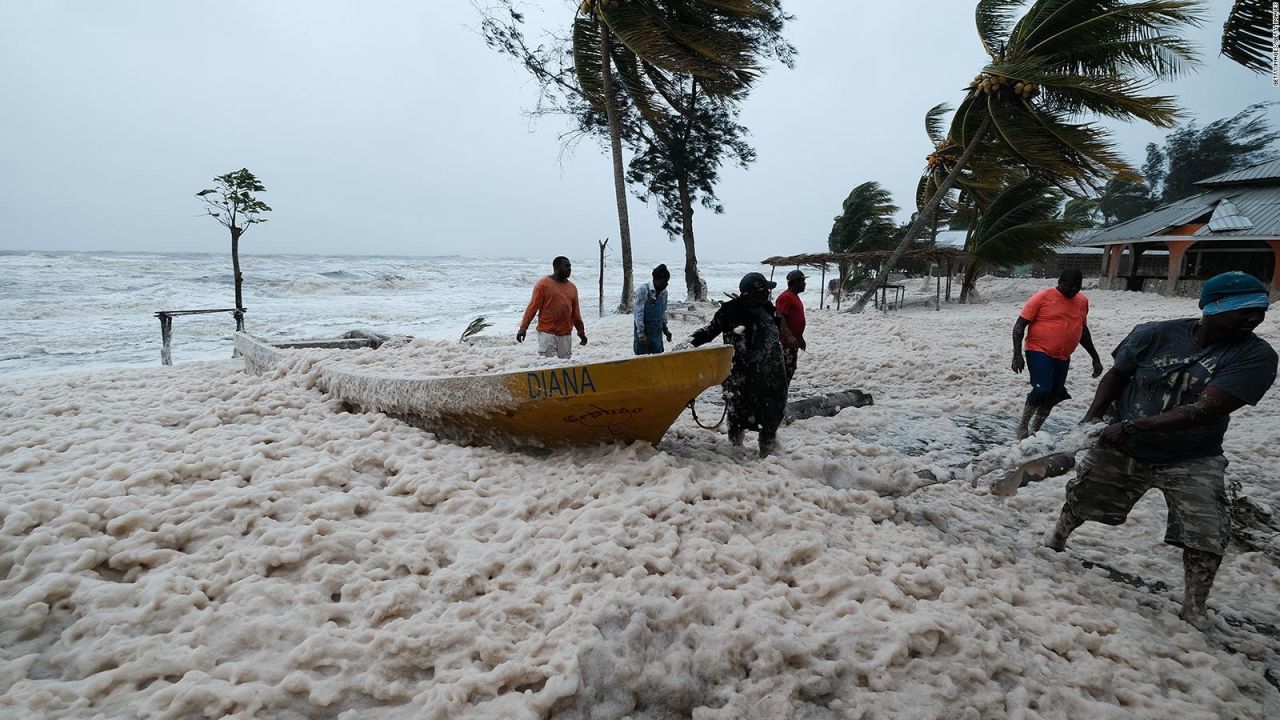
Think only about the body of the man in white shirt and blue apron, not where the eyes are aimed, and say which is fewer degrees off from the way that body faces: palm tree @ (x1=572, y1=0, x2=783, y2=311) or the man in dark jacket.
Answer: the man in dark jacket

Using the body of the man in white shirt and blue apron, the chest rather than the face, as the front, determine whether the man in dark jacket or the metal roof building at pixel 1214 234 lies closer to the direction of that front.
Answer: the man in dark jacket

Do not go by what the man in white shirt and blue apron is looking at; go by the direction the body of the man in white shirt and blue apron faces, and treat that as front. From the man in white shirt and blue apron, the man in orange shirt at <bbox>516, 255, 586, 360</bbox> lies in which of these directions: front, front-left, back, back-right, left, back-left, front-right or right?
back-right

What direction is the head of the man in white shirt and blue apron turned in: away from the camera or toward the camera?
toward the camera

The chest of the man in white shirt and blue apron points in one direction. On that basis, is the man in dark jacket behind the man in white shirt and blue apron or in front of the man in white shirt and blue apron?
in front

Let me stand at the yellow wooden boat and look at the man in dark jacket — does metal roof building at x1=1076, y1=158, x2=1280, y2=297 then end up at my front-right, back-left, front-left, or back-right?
front-left

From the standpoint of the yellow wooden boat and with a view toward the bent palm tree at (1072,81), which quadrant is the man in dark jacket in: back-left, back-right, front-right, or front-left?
front-right
